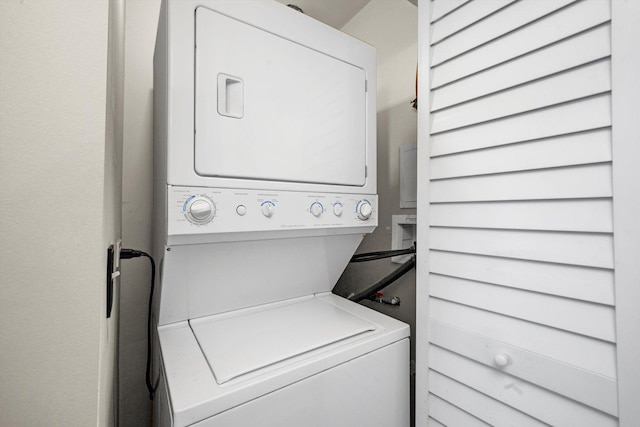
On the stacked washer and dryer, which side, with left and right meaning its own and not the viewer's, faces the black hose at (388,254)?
left

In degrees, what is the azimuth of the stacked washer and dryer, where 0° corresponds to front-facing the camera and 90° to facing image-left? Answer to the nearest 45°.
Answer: approximately 315°

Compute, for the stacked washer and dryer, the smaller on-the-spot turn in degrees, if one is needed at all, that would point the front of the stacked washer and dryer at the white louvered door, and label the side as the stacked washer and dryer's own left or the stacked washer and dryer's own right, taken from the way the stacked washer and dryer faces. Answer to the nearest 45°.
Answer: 0° — it already faces it

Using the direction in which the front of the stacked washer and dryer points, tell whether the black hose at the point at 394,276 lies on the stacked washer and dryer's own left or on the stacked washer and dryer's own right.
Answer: on the stacked washer and dryer's own left

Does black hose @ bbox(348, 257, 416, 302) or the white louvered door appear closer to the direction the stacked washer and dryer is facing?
the white louvered door

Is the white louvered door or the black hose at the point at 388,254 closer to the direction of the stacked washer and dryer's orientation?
the white louvered door
